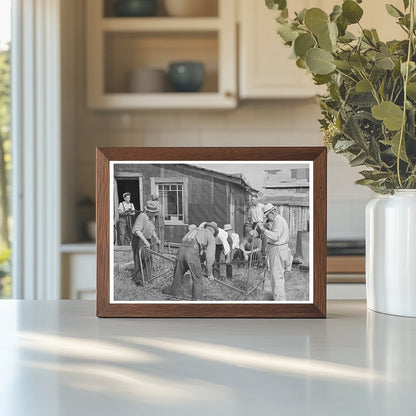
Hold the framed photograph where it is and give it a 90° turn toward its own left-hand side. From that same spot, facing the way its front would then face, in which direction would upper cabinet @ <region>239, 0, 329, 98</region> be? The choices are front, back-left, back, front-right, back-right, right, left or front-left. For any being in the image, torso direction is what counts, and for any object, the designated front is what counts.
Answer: left

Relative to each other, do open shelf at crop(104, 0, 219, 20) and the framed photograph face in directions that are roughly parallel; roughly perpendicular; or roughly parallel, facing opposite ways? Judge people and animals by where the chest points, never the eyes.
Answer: roughly parallel

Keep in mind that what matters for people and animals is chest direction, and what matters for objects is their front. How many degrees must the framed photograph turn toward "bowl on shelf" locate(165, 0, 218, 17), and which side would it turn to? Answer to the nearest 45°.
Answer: approximately 180°

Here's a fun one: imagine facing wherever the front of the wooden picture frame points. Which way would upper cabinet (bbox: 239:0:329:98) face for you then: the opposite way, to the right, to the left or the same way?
the same way

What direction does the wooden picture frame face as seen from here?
toward the camera

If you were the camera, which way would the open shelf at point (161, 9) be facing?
facing the viewer

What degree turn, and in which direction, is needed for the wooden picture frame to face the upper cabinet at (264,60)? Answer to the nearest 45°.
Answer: approximately 180°

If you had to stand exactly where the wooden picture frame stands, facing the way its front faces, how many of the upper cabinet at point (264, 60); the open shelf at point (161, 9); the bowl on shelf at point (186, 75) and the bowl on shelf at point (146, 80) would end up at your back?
4

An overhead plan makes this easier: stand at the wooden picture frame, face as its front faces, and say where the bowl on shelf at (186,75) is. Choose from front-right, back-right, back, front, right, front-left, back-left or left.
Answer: back

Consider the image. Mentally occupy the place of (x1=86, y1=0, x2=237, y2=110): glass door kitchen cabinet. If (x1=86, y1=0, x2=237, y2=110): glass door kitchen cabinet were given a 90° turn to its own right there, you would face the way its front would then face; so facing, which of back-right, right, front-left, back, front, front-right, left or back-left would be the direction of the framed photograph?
left

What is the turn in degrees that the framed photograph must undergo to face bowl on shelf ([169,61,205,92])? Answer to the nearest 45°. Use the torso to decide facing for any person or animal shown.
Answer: approximately 180°
